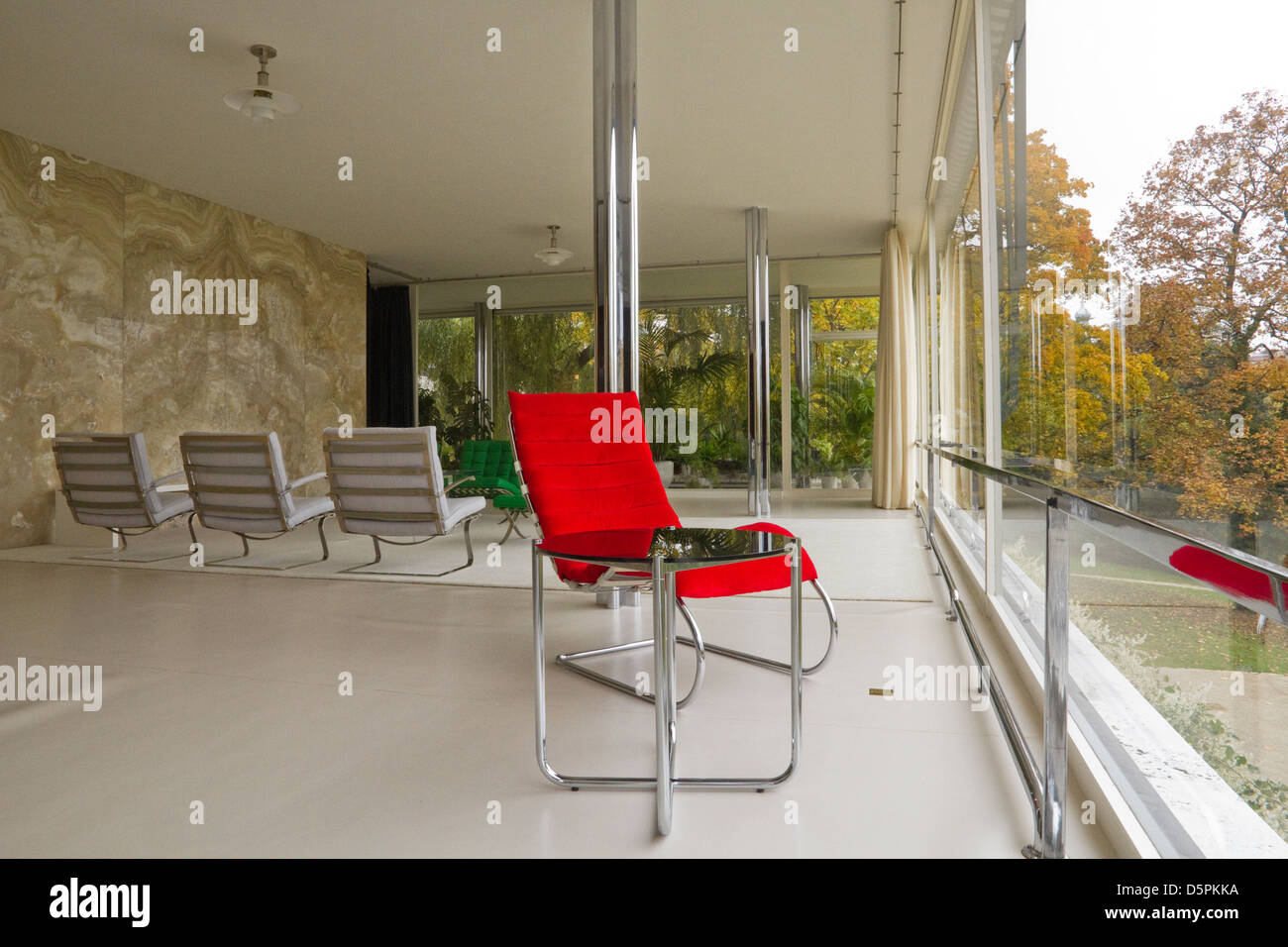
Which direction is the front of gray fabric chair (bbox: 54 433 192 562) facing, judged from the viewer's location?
facing away from the viewer and to the right of the viewer

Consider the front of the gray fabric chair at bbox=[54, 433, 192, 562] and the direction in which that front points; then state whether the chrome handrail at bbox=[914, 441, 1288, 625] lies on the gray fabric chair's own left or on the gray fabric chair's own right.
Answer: on the gray fabric chair's own right

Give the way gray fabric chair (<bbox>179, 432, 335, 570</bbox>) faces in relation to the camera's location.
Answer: facing away from the viewer and to the right of the viewer

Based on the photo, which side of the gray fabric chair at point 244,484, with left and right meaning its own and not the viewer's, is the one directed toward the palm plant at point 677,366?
front

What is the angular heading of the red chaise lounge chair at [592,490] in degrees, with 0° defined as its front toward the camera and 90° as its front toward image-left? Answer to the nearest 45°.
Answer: approximately 315°

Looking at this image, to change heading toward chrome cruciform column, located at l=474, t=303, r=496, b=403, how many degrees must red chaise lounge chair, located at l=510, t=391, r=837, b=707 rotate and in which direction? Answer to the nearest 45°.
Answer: approximately 135° to its left

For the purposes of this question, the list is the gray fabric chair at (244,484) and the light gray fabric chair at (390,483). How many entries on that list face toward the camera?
0
